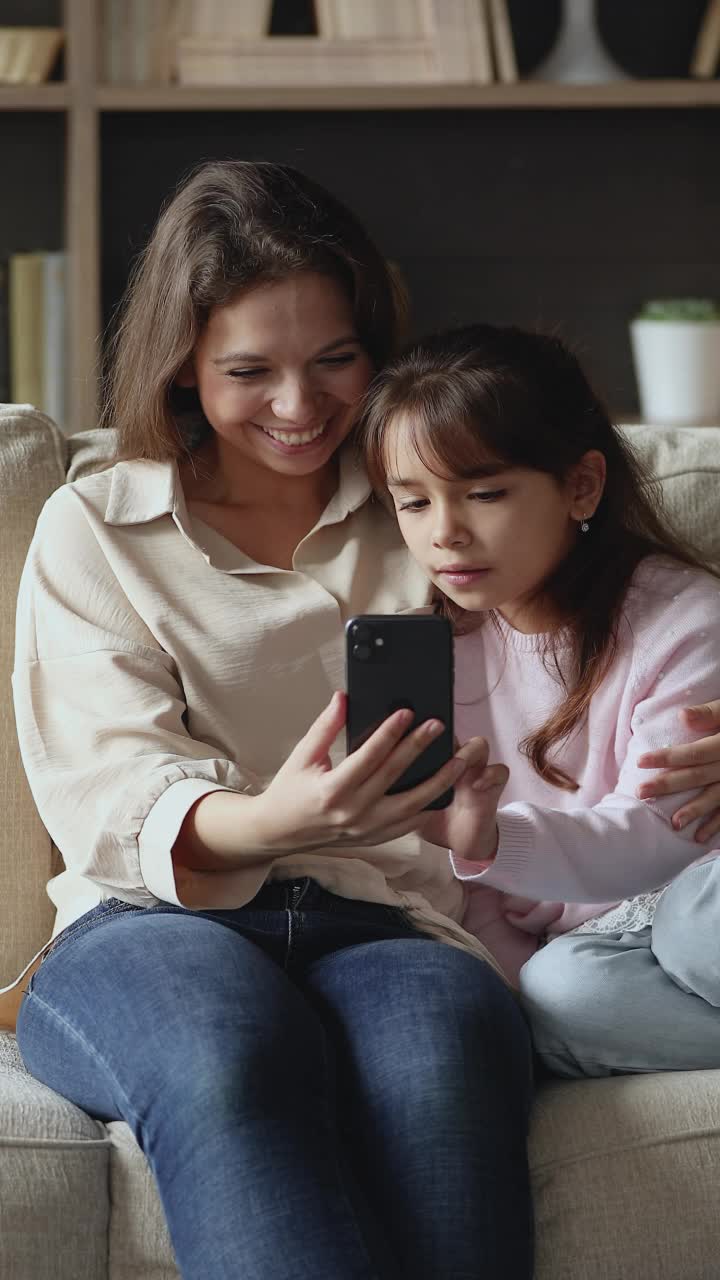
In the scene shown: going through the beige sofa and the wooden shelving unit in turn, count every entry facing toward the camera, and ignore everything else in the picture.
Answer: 2

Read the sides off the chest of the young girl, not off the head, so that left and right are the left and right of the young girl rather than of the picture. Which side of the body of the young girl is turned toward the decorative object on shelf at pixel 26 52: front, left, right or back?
right

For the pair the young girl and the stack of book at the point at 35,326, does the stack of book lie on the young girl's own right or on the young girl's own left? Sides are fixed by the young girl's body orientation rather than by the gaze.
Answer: on the young girl's own right

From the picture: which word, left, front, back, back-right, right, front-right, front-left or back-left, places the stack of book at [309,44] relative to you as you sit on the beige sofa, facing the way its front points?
back

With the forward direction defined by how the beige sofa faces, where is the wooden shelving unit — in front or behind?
behind

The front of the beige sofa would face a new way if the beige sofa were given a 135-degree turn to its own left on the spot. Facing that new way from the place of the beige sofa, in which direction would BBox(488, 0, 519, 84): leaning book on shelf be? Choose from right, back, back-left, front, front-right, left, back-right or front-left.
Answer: front-left

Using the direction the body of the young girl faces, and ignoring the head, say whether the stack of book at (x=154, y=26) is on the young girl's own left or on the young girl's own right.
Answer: on the young girl's own right

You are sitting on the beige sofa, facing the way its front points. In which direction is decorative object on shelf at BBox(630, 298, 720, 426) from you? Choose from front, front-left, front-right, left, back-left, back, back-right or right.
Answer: back
